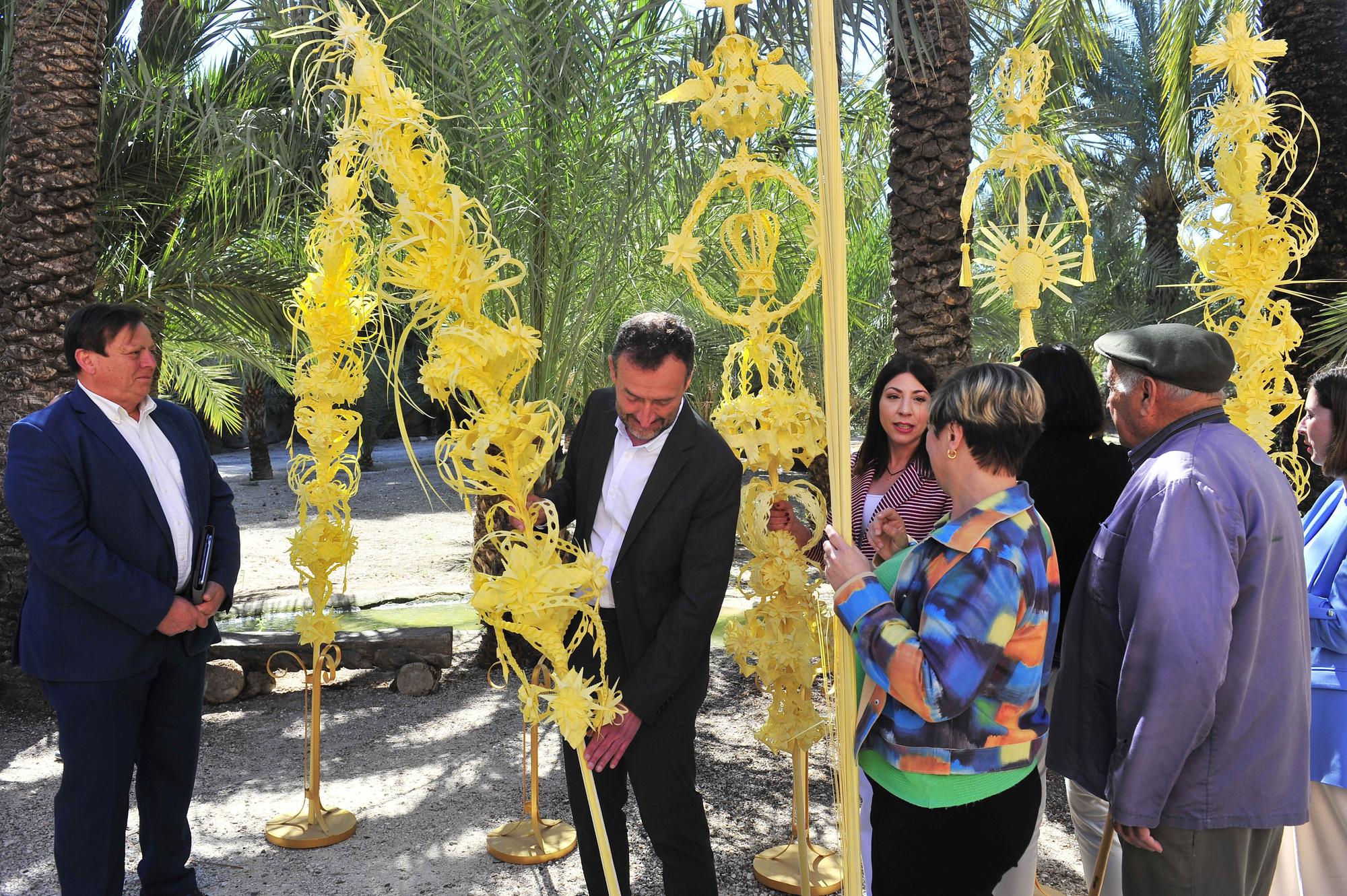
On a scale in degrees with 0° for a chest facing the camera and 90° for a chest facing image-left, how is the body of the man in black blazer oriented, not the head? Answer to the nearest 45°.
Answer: approximately 45°

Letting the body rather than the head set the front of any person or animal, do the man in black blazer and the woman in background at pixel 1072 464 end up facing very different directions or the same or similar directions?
very different directions

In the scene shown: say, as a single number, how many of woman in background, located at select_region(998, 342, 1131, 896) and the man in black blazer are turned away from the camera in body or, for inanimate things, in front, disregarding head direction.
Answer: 1

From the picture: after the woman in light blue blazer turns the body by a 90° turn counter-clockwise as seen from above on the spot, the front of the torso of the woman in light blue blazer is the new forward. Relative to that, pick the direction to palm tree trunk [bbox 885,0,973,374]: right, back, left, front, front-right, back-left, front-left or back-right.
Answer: back-right

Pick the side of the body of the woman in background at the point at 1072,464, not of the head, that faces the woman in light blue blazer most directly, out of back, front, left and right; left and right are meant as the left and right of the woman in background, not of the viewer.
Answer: right

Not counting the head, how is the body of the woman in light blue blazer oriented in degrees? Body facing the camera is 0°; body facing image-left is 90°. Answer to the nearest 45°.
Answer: approximately 90°

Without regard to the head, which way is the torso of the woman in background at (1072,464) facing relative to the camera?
away from the camera

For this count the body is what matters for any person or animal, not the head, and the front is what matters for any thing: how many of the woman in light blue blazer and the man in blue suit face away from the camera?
0

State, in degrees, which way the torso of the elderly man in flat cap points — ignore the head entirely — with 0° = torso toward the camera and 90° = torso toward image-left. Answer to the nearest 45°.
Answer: approximately 135°

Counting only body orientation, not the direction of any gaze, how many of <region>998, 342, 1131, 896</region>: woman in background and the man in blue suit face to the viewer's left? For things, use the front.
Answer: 0

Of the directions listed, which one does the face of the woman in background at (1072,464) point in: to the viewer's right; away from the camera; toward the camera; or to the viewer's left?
away from the camera

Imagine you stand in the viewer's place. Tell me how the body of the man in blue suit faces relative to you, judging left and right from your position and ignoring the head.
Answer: facing the viewer and to the right of the viewer

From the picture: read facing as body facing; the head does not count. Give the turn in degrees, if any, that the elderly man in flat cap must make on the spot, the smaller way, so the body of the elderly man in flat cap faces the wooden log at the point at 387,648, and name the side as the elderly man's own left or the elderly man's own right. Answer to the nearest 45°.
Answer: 0° — they already face it

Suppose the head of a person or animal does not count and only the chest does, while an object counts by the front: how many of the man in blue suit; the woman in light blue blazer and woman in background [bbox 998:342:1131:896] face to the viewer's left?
1
